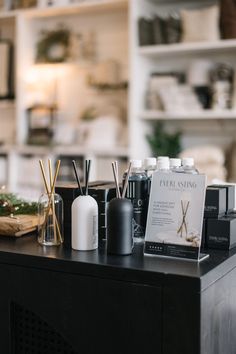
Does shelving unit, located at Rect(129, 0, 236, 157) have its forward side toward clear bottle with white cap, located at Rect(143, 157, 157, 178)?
yes

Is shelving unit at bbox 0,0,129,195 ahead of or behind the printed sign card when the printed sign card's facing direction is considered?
behind

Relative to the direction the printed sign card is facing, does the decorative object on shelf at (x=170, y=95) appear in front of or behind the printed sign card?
behind

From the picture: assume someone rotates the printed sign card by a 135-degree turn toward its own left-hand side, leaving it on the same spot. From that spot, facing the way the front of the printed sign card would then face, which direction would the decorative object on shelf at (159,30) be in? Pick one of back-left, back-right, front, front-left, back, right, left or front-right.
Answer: front-left

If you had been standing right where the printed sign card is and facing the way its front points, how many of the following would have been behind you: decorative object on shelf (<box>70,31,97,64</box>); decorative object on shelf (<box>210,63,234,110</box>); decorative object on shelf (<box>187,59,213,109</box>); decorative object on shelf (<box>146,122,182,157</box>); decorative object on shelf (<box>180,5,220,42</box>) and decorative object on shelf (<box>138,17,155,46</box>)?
6

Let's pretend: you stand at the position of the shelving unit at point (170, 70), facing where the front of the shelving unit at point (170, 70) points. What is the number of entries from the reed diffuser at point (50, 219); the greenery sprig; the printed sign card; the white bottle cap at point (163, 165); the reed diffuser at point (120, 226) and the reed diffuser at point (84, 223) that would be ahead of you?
6

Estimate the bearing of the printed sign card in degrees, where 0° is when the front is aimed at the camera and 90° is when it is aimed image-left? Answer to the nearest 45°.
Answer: approximately 0°

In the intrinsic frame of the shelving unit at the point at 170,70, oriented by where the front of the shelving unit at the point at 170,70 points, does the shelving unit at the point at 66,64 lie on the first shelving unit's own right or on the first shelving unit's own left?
on the first shelving unit's own right

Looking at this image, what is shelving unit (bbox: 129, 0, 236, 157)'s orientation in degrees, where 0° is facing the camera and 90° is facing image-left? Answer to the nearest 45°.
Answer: approximately 0°

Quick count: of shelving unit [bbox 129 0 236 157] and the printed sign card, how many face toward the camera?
2

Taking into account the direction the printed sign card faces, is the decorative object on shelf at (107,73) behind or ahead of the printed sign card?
behind
